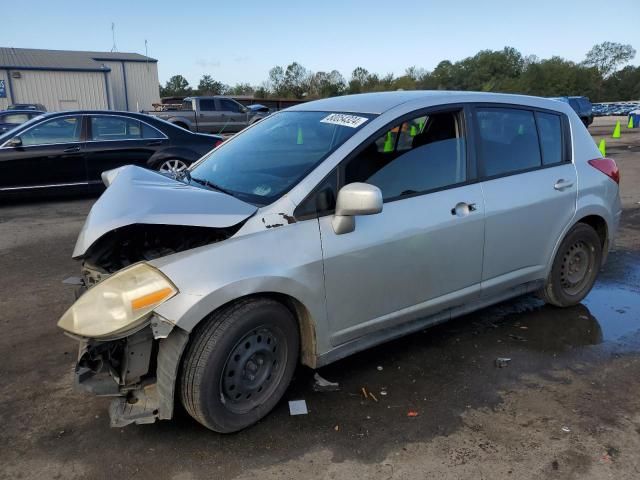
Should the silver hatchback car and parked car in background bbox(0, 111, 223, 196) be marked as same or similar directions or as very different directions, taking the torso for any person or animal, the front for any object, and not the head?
same or similar directions

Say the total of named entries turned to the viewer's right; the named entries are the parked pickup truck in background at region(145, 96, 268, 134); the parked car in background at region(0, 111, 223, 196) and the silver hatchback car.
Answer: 1

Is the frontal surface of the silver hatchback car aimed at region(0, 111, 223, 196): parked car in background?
no

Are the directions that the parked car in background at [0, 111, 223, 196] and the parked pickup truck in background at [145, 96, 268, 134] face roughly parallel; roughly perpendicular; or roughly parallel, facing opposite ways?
roughly parallel, facing opposite ways

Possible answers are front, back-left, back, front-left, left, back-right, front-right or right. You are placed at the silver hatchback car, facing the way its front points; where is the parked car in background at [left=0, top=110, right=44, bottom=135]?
right

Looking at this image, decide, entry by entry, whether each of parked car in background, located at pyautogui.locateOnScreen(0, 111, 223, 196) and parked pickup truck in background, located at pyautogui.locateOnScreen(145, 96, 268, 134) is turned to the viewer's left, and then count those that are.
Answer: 1

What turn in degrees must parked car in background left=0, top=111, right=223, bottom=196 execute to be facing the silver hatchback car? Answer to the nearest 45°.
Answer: approximately 90° to its left

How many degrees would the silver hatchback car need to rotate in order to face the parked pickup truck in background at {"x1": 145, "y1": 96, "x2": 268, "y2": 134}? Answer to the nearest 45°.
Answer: approximately 135° to its right

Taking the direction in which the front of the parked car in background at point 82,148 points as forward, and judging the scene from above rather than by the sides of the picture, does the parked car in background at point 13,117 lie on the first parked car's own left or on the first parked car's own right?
on the first parked car's own right

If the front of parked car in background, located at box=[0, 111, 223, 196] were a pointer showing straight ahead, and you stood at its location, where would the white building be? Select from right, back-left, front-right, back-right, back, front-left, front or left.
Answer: right

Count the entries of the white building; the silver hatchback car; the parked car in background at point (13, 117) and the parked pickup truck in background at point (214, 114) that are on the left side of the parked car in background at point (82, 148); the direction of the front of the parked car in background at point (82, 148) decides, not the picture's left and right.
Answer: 1

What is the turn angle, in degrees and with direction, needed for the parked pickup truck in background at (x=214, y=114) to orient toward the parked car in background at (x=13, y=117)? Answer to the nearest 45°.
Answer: approximately 135° to its right

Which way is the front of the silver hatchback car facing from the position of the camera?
facing the viewer and to the left of the viewer

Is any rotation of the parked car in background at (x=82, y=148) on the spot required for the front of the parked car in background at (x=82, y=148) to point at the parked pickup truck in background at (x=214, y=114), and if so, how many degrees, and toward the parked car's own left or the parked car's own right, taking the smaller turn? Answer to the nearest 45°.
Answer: approximately 90° to the parked car's own right

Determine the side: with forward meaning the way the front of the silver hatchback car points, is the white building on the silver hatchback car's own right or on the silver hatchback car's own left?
on the silver hatchback car's own right

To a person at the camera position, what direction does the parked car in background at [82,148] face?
facing to the left of the viewer

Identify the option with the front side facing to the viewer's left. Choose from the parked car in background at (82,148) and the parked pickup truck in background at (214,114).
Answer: the parked car in background at (82,148)

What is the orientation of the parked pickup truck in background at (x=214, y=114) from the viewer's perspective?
to the viewer's right
